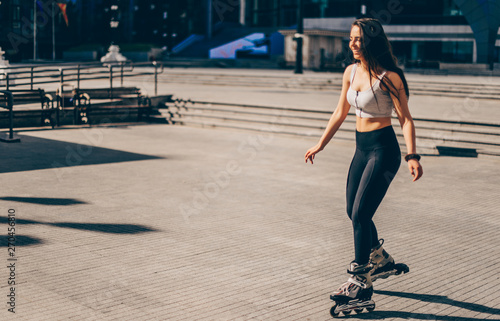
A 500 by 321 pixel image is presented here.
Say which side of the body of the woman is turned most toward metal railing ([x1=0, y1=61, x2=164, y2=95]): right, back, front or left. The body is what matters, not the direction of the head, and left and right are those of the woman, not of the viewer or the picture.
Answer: right

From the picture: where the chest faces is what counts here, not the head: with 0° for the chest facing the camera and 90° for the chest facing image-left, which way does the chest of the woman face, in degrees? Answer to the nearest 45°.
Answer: approximately 45°
